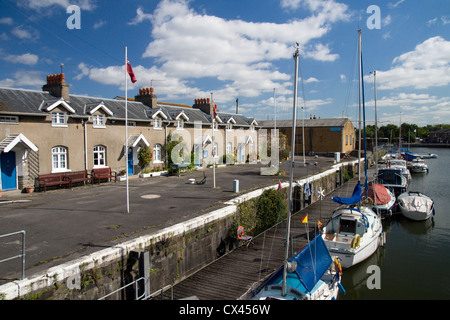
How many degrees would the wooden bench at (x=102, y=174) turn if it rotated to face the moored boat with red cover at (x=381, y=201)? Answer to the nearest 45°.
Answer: approximately 45° to its left

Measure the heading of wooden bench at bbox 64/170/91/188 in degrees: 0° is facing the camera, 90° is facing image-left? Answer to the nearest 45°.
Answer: approximately 315°

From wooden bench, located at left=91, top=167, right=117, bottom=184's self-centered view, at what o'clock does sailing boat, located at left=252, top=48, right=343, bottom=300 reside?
The sailing boat is roughly at 1 o'clock from the wooden bench.

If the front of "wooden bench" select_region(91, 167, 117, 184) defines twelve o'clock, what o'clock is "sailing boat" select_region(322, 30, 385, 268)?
The sailing boat is roughly at 12 o'clock from the wooden bench.

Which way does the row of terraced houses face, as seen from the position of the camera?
facing the viewer and to the right of the viewer

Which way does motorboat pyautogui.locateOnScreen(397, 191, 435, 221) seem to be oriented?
toward the camera

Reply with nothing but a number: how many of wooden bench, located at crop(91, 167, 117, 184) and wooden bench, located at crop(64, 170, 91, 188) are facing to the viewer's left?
0

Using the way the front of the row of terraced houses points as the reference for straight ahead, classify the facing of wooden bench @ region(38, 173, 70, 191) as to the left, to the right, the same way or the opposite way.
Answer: the same way

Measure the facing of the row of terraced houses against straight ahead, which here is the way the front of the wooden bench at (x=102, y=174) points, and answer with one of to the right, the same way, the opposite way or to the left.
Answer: the same way

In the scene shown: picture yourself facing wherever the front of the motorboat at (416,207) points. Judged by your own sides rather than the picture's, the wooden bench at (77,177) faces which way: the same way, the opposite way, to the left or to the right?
to the left

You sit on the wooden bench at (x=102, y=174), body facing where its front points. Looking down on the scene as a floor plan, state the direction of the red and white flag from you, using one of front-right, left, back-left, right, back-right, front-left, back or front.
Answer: front-right

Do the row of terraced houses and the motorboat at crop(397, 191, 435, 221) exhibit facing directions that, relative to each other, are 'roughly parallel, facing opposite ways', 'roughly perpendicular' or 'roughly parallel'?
roughly perpendicular

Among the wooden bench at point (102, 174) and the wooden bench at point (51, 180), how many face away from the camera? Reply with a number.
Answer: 0

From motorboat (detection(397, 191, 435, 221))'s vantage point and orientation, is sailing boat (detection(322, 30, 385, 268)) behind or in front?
in front

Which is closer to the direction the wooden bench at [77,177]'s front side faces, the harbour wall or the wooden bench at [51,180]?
the harbour wall
